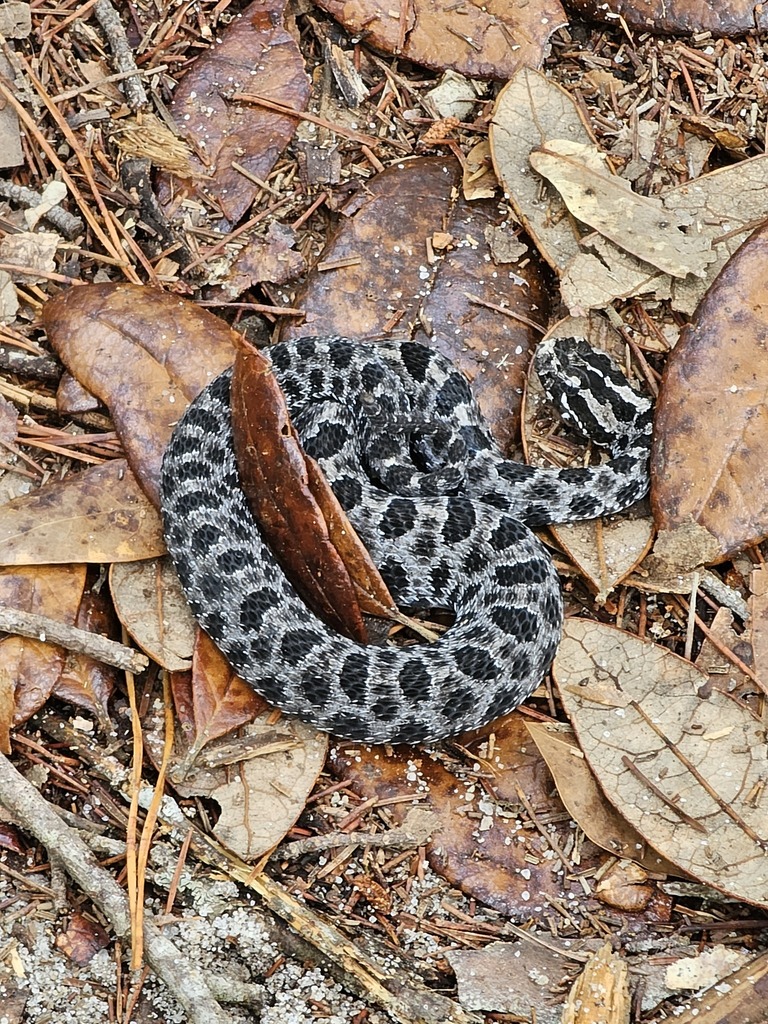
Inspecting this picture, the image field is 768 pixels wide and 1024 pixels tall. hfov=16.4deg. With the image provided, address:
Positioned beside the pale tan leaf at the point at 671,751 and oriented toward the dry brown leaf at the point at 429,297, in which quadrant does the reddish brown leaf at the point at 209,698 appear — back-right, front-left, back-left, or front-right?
front-left

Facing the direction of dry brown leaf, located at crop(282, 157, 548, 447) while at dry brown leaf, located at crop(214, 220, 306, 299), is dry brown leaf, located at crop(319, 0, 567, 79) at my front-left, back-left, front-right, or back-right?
front-left
